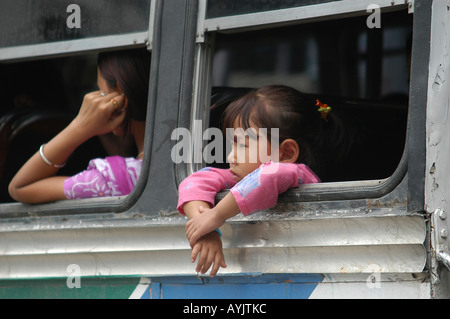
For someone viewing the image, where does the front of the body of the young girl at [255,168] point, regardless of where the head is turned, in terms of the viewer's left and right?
facing the viewer and to the left of the viewer

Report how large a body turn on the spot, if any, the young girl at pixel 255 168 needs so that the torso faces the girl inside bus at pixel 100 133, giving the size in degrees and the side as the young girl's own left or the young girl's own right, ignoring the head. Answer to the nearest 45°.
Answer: approximately 90° to the young girl's own right

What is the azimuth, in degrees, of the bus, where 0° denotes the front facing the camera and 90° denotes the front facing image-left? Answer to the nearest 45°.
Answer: approximately 90°
